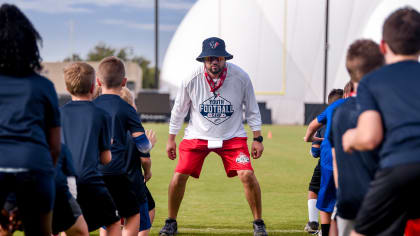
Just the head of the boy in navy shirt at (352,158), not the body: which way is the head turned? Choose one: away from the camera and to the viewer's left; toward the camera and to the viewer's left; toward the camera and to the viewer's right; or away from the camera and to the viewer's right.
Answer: away from the camera and to the viewer's left

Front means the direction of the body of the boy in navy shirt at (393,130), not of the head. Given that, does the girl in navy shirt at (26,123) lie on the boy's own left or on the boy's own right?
on the boy's own left

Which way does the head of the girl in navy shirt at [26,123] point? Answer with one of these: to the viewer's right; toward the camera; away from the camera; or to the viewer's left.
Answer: away from the camera

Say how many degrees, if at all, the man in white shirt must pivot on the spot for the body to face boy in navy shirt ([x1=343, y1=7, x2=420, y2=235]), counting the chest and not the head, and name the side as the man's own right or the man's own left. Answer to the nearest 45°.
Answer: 0° — they already face them

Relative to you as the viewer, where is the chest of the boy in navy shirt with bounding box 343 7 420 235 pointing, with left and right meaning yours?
facing away from the viewer and to the left of the viewer

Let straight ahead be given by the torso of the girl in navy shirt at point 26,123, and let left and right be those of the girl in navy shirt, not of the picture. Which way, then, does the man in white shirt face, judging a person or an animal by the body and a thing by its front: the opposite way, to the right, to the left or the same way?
the opposite way

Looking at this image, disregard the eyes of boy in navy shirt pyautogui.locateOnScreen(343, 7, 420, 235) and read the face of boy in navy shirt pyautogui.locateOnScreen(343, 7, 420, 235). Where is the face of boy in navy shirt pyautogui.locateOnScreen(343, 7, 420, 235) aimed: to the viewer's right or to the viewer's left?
to the viewer's left

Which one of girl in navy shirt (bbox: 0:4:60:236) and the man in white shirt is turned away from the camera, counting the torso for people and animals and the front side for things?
the girl in navy shirt

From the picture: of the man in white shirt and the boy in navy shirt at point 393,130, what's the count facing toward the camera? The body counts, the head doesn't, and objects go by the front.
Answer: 1

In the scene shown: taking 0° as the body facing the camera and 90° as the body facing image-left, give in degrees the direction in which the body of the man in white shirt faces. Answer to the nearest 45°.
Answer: approximately 0°

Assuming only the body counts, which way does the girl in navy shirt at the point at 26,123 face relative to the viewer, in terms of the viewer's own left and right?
facing away from the viewer
